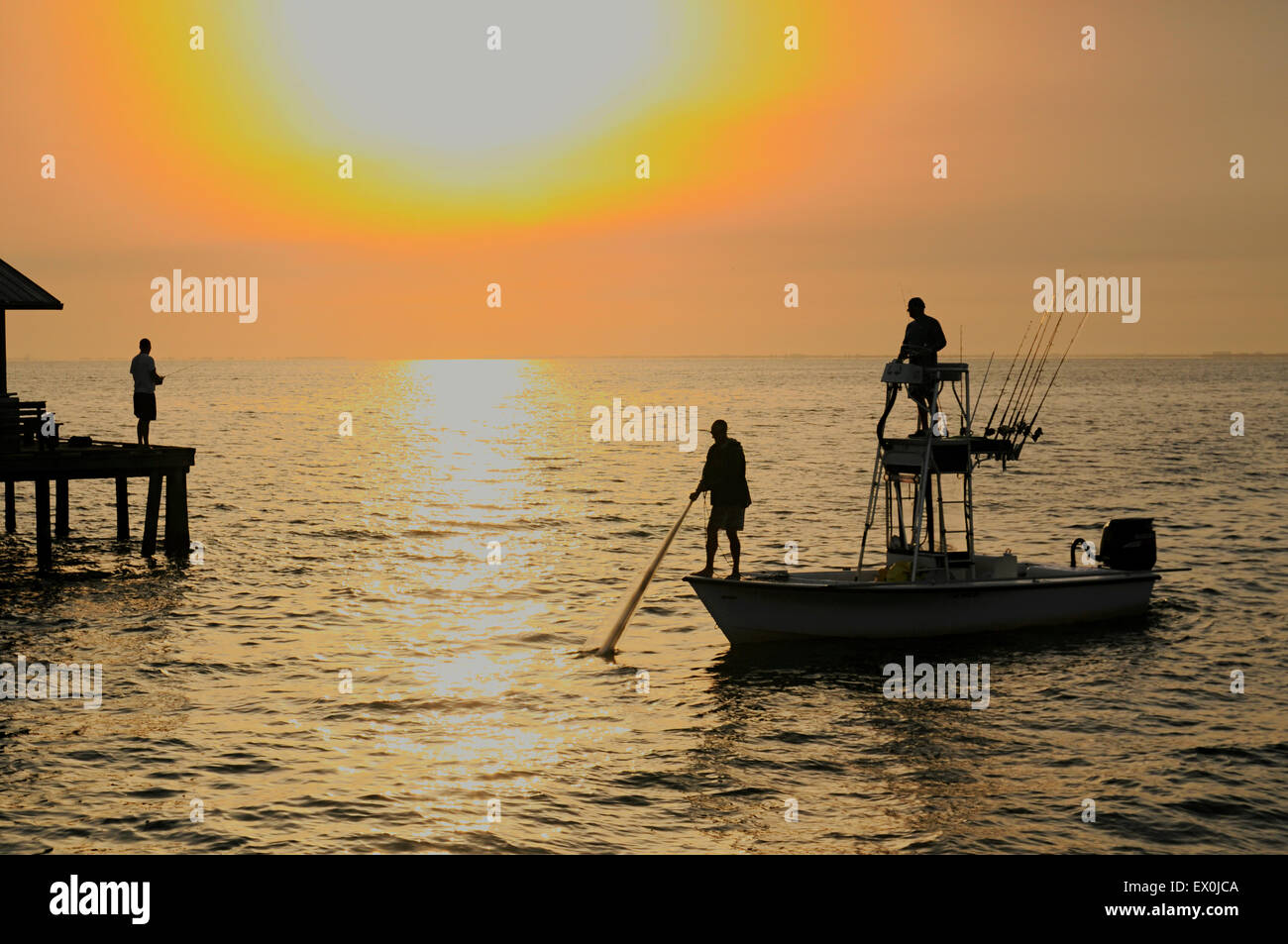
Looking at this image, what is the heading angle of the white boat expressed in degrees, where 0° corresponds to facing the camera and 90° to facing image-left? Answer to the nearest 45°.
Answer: approximately 90°

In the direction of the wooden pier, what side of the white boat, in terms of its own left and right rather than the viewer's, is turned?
front
